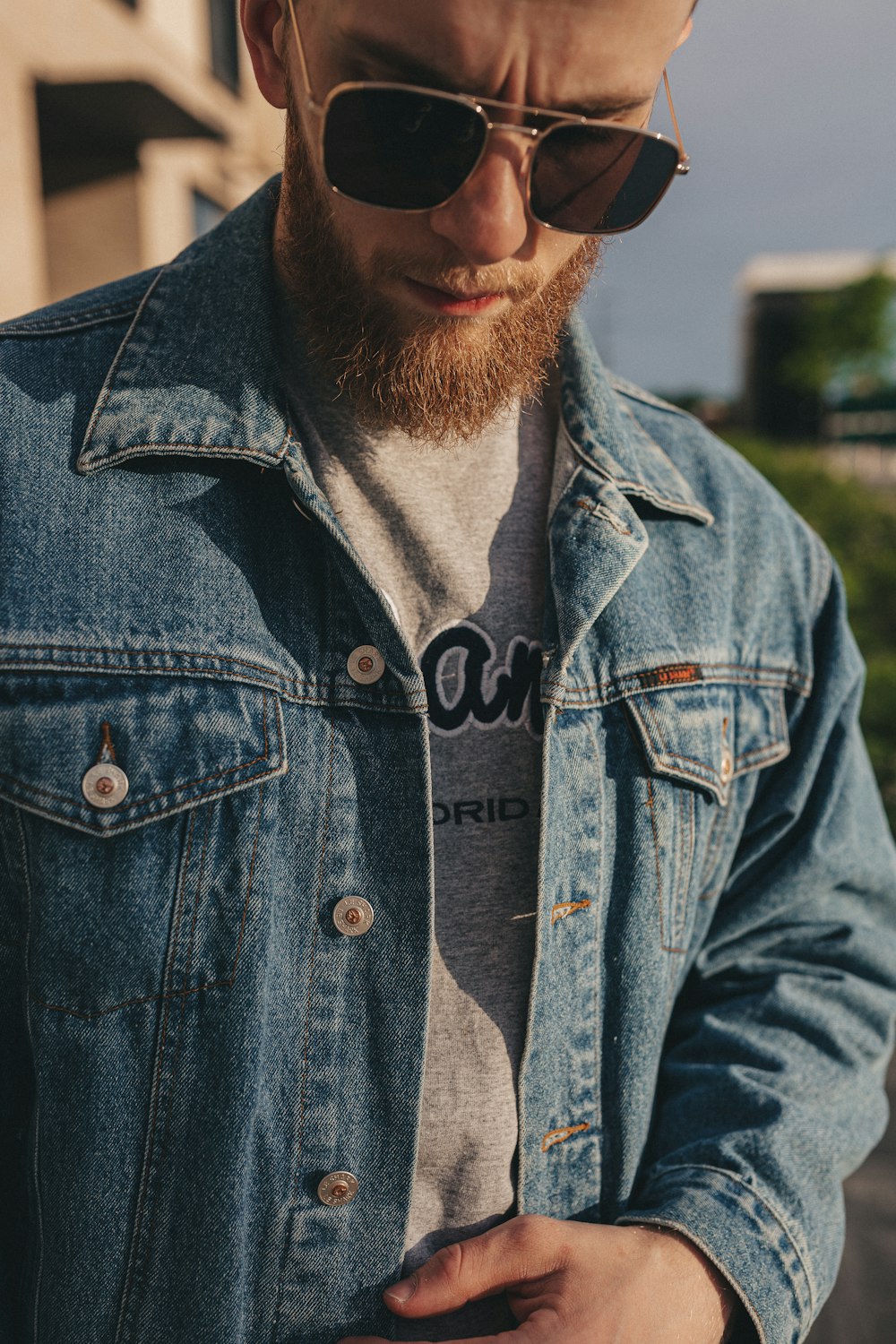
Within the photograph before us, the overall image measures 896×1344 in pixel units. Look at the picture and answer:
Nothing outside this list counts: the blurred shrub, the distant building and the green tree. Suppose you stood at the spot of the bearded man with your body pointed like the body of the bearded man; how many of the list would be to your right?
0

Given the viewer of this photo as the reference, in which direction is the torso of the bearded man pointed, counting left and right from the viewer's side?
facing the viewer and to the right of the viewer

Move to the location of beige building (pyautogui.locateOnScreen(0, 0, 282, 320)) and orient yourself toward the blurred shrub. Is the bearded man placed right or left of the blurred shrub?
right

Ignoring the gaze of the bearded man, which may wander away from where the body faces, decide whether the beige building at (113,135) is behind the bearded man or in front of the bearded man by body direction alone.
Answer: behind

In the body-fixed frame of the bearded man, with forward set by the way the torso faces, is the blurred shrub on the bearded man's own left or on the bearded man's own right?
on the bearded man's own left

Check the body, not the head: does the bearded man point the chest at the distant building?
no

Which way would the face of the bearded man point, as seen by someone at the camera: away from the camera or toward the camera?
toward the camera

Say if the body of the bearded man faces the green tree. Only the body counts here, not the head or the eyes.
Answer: no
